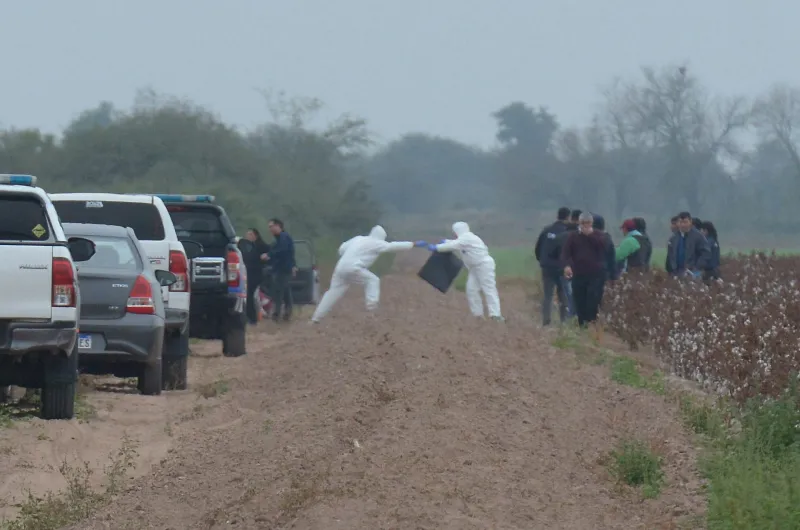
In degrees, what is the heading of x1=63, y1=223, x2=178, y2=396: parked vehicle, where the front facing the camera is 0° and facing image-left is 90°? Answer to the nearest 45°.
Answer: approximately 180°

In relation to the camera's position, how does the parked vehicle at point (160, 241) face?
facing away from the viewer

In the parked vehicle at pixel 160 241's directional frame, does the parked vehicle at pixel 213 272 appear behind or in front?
in front

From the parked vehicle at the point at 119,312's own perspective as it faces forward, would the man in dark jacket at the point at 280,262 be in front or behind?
in front

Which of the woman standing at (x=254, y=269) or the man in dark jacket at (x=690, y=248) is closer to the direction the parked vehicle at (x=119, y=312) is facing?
the woman standing

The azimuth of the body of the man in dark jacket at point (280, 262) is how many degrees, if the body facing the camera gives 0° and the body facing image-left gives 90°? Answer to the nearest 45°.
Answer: approximately 45°

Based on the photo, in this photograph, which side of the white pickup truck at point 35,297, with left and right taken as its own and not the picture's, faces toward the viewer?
back
